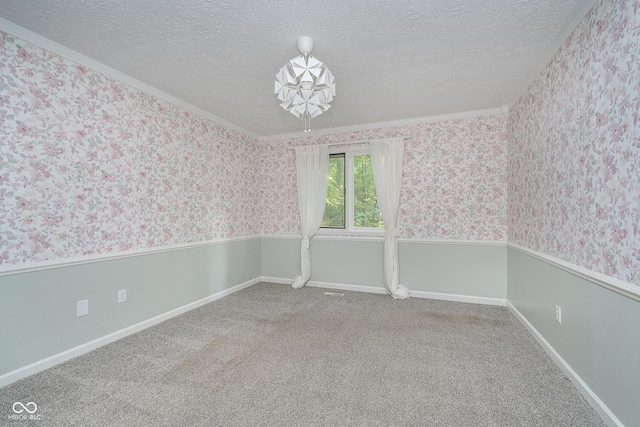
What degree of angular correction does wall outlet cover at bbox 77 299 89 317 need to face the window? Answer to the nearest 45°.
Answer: approximately 45° to its left

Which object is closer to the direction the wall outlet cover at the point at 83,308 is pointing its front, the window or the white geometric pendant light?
the white geometric pendant light

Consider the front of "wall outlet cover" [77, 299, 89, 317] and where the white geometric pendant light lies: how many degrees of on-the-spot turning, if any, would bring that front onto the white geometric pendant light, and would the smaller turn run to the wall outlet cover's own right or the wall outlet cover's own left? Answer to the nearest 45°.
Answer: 0° — it already faces it

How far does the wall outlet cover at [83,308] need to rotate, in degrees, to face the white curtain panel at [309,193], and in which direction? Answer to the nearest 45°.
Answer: approximately 45° to its left

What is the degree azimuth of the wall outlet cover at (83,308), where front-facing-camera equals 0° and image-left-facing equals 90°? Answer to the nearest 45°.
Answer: approximately 315°

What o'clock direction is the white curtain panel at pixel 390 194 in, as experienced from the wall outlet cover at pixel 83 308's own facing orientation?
The white curtain panel is roughly at 11 o'clock from the wall outlet cover.
